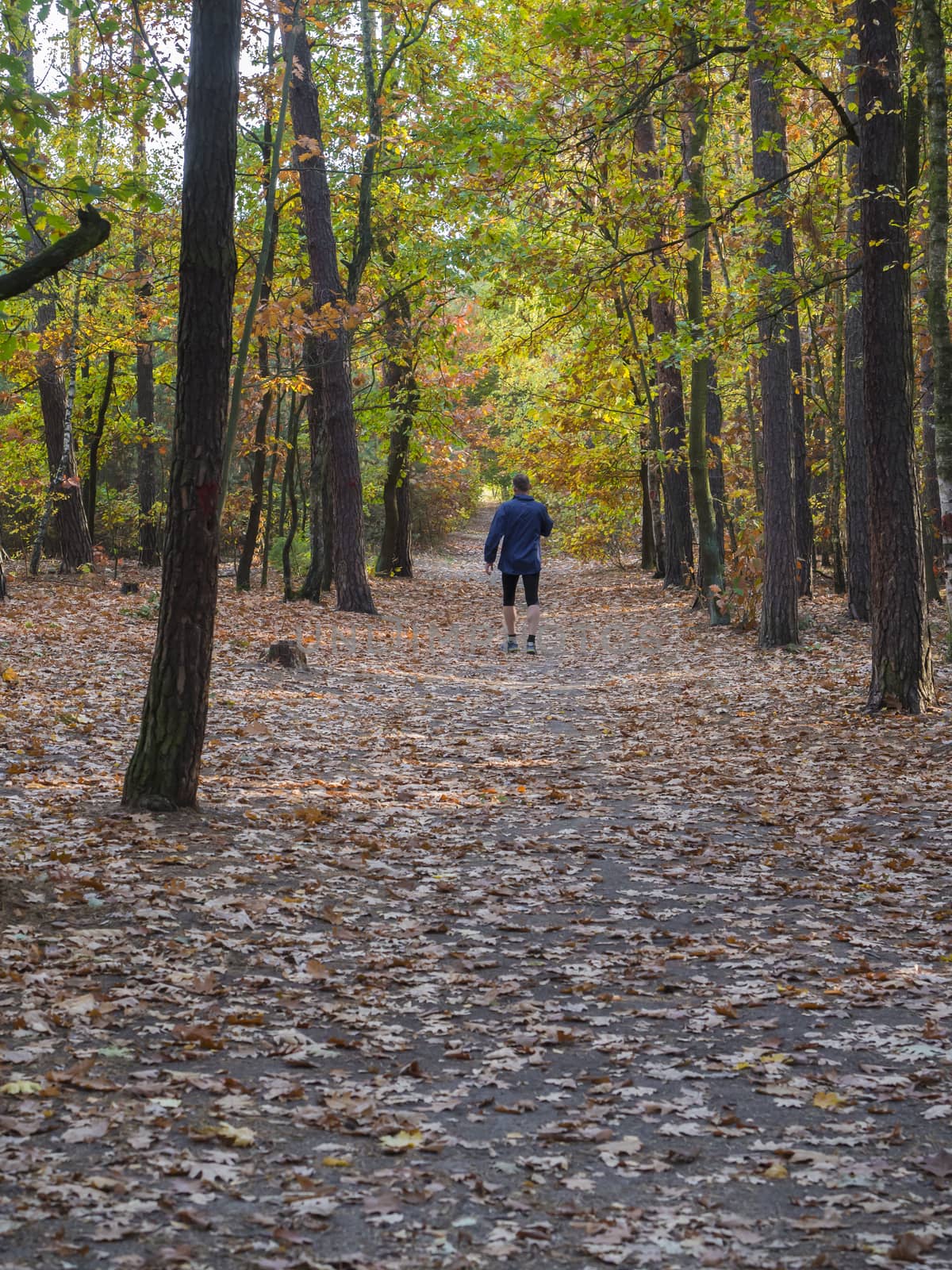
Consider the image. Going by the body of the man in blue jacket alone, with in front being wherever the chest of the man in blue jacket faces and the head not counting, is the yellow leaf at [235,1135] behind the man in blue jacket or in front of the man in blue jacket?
behind

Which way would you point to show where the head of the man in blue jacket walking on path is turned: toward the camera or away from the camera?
away from the camera

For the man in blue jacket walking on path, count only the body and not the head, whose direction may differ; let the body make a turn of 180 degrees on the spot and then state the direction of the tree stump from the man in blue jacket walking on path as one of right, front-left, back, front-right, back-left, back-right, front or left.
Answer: front-right

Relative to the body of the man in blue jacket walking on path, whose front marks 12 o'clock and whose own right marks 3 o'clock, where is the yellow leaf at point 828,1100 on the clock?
The yellow leaf is roughly at 6 o'clock from the man in blue jacket walking on path.

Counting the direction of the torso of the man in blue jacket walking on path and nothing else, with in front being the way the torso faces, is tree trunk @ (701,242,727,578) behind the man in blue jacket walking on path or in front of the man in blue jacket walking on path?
in front

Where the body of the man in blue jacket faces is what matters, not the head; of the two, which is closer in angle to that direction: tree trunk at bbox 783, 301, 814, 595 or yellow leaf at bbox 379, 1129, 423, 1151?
the tree trunk

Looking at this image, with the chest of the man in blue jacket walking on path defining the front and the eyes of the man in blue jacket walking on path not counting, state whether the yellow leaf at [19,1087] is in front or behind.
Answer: behind

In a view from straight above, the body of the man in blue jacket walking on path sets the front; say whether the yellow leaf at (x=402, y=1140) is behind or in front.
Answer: behind

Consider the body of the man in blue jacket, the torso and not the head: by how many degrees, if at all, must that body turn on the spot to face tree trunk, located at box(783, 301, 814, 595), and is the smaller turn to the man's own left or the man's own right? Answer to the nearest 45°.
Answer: approximately 45° to the man's own right

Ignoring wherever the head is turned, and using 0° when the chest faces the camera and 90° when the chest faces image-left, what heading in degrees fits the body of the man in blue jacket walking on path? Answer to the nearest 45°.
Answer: approximately 180°
